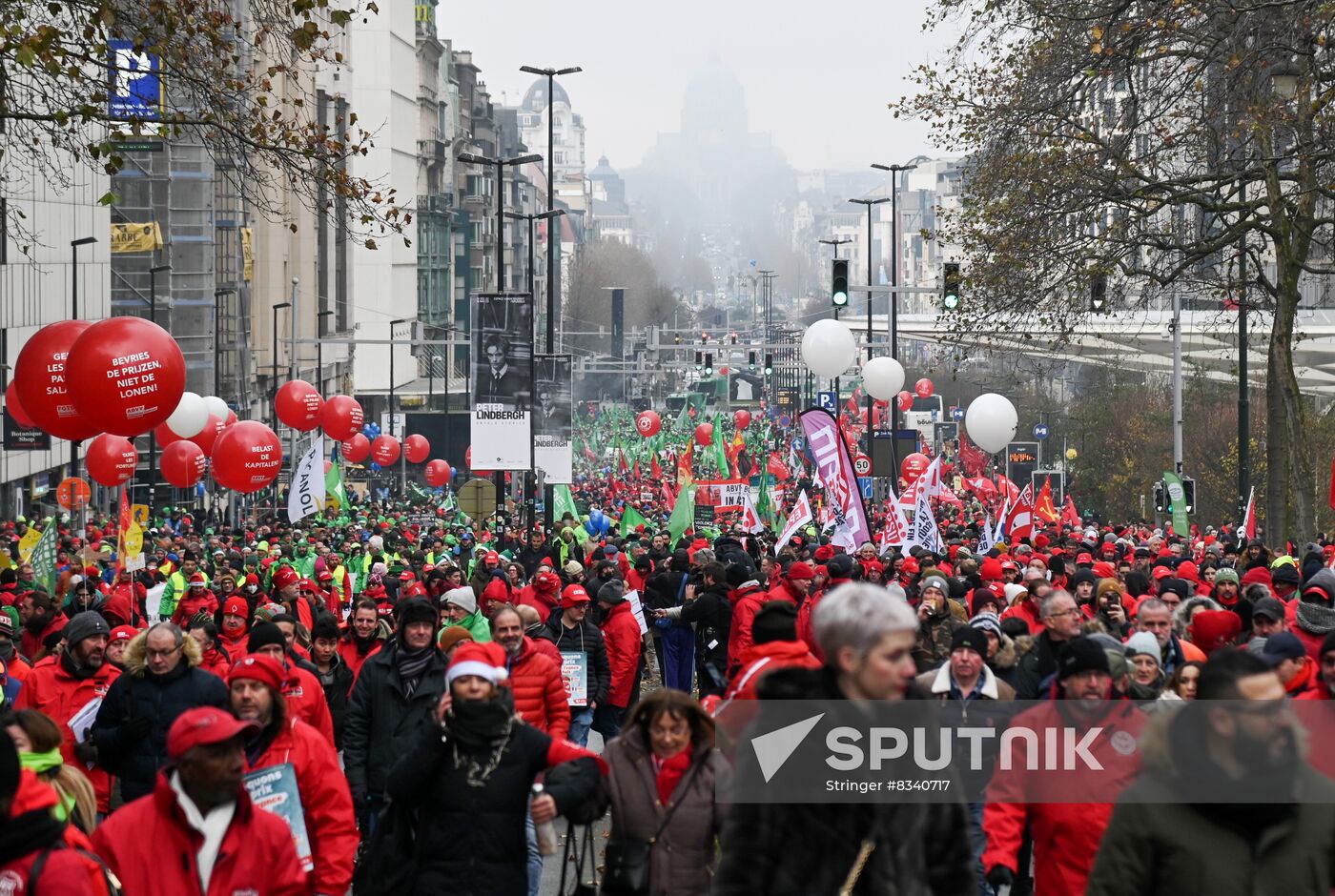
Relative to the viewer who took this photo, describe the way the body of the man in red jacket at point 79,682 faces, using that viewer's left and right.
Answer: facing the viewer and to the right of the viewer

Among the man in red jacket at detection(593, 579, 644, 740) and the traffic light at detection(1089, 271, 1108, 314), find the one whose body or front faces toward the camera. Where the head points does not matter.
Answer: the traffic light

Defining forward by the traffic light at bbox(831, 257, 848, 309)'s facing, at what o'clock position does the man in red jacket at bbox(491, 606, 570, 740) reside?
The man in red jacket is roughly at 12 o'clock from the traffic light.

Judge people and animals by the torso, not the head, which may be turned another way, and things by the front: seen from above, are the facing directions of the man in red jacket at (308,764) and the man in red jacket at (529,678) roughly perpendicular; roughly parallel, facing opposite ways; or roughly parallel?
roughly parallel

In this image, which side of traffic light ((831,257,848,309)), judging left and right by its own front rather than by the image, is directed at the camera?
front

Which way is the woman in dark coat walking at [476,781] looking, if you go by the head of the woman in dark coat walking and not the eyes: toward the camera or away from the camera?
toward the camera

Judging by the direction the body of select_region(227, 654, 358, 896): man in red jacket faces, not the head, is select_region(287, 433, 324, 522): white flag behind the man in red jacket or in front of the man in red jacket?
behind

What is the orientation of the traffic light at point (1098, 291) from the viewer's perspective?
toward the camera

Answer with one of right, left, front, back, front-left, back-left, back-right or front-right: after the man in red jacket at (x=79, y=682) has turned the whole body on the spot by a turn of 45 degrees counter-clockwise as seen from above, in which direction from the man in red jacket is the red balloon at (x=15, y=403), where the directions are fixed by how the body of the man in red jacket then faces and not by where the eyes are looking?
left

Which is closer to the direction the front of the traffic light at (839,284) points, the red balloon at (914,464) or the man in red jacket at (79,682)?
the man in red jacket

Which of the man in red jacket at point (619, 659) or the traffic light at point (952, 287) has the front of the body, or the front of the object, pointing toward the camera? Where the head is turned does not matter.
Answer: the traffic light

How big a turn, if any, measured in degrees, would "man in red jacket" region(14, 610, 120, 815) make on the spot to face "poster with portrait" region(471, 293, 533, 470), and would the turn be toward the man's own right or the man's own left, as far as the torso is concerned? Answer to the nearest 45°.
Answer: approximately 135° to the man's own left
